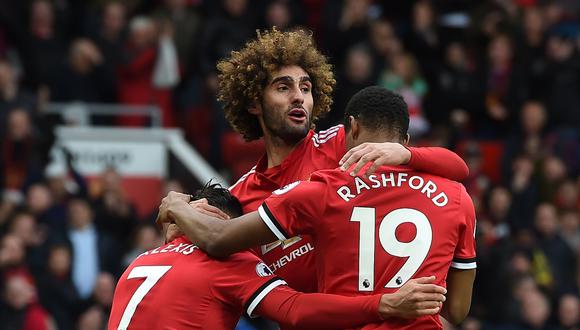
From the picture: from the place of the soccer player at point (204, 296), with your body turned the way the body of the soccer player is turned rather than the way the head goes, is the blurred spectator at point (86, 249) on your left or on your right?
on your left

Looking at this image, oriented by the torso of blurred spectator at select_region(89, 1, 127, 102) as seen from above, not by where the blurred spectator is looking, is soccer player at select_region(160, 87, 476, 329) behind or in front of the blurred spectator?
in front

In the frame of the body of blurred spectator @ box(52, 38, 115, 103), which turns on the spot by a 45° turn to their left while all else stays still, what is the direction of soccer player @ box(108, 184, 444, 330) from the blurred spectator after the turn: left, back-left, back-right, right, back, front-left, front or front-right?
front-right

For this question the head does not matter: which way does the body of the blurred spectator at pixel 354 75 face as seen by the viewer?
toward the camera

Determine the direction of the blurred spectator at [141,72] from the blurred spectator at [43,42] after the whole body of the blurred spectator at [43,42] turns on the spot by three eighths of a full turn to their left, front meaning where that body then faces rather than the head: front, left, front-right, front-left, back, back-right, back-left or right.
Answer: front-right

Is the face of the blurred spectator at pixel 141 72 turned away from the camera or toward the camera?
toward the camera

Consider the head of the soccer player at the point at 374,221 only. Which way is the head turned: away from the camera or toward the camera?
away from the camera

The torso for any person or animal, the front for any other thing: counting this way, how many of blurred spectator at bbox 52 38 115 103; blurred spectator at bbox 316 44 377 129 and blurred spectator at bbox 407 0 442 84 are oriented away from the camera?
0

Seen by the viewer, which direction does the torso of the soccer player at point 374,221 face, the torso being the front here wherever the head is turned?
away from the camera

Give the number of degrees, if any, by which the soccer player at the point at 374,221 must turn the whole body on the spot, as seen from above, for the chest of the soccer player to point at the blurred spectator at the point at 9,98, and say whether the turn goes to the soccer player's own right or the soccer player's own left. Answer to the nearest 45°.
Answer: approximately 45° to the soccer player's own left

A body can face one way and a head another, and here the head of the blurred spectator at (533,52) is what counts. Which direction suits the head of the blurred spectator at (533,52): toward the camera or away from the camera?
toward the camera

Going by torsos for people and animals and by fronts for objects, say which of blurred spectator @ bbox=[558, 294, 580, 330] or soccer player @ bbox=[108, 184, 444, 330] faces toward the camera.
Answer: the blurred spectator

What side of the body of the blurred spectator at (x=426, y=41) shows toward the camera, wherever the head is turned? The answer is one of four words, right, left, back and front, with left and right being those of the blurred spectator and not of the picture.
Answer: front

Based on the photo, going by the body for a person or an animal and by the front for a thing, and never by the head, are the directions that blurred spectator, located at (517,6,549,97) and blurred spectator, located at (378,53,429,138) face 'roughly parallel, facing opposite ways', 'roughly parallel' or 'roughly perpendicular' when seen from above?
roughly parallel

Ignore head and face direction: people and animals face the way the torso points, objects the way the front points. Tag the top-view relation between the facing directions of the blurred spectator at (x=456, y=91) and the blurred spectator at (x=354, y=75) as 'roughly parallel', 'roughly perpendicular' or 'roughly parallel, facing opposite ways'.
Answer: roughly parallel

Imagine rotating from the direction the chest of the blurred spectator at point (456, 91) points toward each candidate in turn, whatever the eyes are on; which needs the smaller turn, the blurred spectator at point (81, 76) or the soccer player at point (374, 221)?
the soccer player

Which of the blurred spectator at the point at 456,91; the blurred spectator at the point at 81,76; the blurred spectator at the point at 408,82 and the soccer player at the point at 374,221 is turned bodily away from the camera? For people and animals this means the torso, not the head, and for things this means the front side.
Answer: the soccer player

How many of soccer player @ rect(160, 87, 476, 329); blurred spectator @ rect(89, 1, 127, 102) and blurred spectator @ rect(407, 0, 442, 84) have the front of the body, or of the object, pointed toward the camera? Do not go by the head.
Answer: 2

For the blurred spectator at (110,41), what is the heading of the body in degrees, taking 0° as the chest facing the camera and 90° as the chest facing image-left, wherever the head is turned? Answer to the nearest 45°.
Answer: approximately 0°

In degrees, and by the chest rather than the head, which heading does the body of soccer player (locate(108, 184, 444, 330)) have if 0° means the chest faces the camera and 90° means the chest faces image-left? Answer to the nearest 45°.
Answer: approximately 225°

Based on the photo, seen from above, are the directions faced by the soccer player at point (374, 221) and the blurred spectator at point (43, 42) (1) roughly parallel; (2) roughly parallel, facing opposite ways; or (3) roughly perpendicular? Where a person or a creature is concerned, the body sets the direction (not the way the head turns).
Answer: roughly parallel, facing opposite ways

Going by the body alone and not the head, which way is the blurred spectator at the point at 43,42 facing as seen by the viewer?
toward the camera

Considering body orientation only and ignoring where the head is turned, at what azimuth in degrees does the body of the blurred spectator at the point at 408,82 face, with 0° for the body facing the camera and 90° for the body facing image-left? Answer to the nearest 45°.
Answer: approximately 0°
